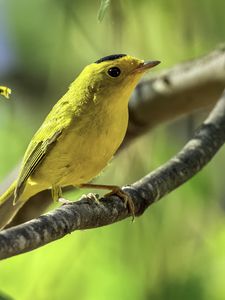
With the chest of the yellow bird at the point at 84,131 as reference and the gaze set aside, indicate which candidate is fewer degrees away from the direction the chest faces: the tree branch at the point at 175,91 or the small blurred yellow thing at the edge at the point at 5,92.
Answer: the tree branch

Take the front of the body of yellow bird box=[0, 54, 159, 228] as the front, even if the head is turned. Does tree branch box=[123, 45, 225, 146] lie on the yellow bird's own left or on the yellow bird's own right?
on the yellow bird's own left

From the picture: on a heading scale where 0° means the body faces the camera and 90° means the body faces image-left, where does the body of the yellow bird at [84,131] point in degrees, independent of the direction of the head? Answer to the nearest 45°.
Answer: approximately 270°
